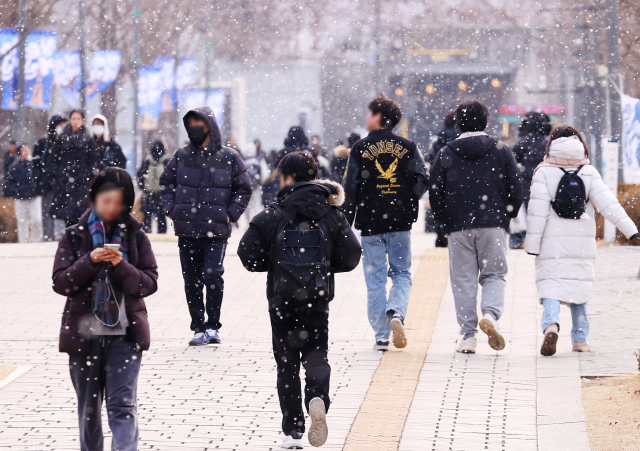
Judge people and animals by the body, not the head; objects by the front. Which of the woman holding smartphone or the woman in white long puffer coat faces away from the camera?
the woman in white long puffer coat

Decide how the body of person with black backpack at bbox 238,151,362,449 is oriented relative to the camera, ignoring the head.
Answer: away from the camera

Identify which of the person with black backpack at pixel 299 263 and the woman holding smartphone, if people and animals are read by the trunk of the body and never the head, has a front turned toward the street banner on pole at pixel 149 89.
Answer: the person with black backpack

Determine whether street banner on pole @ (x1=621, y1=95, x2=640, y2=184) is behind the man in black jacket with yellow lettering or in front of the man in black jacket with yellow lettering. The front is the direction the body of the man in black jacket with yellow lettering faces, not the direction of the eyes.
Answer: in front

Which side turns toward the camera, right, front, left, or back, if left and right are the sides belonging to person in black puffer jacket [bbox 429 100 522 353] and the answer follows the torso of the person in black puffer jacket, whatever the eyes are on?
back

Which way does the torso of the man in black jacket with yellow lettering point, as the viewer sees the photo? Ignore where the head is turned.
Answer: away from the camera

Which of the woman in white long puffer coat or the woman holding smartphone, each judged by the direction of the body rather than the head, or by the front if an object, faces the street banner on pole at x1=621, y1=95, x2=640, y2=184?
the woman in white long puffer coat

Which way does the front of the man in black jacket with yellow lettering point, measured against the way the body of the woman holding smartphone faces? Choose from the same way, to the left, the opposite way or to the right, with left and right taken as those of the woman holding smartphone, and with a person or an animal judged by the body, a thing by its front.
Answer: the opposite way

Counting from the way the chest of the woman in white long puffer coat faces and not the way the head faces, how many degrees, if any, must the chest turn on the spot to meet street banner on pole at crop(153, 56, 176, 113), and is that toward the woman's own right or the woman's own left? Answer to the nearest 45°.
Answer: approximately 45° to the woman's own left

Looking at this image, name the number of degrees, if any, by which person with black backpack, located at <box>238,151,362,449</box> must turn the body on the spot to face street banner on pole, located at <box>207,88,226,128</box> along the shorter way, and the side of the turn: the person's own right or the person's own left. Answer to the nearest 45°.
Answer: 0° — they already face it

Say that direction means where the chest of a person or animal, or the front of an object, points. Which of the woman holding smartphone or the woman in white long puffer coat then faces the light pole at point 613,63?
the woman in white long puffer coat

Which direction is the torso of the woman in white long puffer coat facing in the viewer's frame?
away from the camera

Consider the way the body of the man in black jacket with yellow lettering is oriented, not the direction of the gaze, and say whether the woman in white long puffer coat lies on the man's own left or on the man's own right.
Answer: on the man's own right

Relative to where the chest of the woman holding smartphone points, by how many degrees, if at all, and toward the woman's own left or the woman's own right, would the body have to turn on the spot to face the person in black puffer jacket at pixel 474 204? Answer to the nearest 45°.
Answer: approximately 135° to the woman's own left

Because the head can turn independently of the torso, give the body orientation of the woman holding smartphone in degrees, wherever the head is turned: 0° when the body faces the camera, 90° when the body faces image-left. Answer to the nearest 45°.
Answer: approximately 0°
